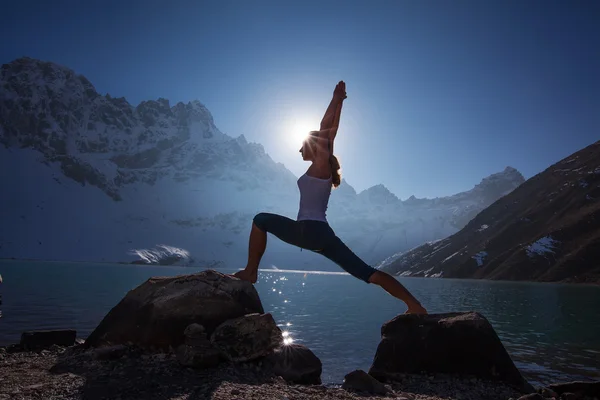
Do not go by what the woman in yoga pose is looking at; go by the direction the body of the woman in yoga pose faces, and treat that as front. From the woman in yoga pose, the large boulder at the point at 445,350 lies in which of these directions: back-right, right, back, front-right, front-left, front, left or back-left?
back-right

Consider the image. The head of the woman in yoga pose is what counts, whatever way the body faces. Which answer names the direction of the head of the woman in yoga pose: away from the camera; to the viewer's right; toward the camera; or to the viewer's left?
to the viewer's left

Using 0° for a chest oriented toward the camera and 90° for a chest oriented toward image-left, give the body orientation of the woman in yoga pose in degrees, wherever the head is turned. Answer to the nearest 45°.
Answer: approximately 90°
